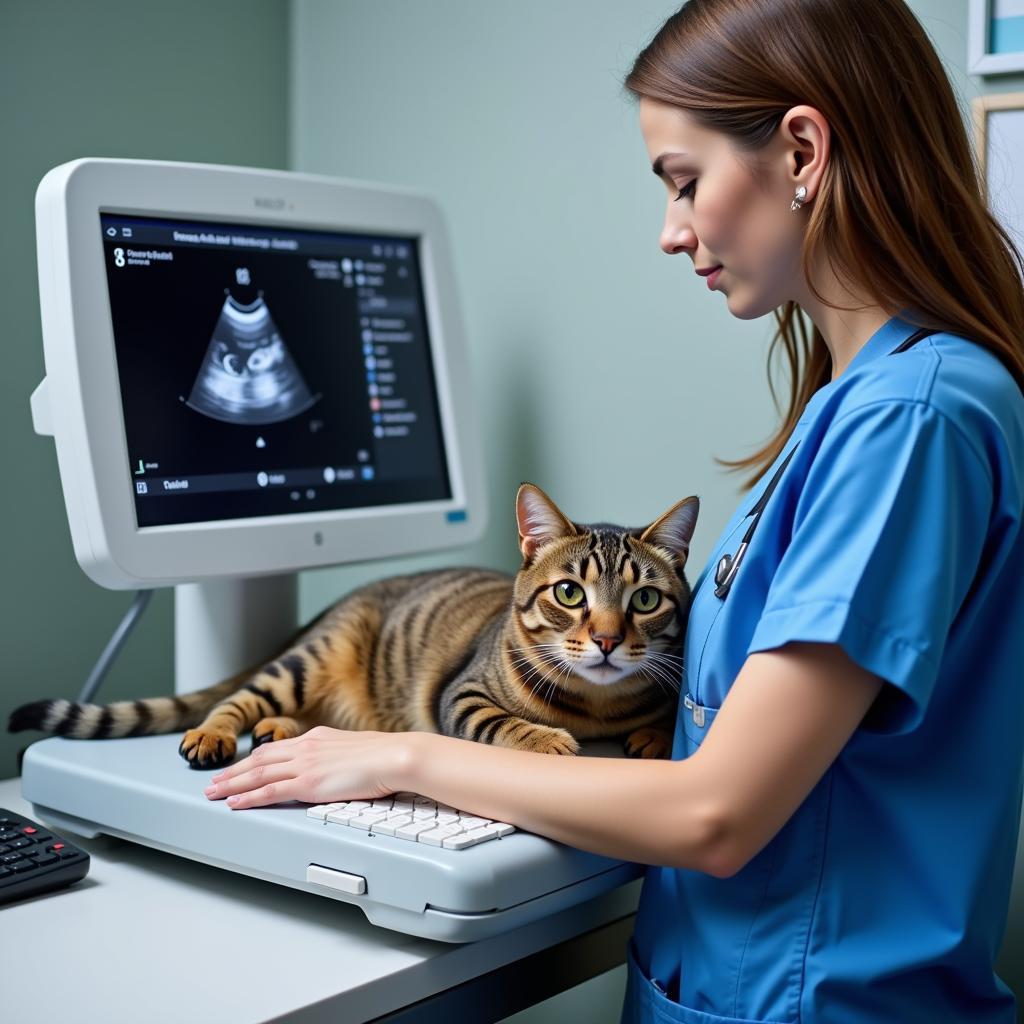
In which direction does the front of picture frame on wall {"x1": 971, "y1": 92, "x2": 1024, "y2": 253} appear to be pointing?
toward the camera

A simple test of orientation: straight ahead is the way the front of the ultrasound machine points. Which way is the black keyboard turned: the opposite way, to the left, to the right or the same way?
the same way

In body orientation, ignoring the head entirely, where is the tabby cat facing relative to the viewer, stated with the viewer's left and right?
facing the viewer and to the right of the viewer

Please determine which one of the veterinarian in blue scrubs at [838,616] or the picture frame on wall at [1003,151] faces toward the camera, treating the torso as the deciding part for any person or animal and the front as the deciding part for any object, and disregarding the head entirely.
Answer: the picture frame on wall

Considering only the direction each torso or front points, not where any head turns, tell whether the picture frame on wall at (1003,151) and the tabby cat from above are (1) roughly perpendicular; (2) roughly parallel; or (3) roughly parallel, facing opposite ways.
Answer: roughly perpendicular

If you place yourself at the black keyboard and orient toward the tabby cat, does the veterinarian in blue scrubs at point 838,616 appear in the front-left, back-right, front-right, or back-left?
front-right

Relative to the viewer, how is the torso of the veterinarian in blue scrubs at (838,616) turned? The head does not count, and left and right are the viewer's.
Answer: facing to the left of the viewer

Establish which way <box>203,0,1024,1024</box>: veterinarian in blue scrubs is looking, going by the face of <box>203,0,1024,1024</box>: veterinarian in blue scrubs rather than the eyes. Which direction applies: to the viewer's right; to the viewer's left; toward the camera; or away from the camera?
to the viewer's left

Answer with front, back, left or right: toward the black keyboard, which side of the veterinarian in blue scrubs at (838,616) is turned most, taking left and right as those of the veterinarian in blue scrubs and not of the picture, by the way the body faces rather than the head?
front
